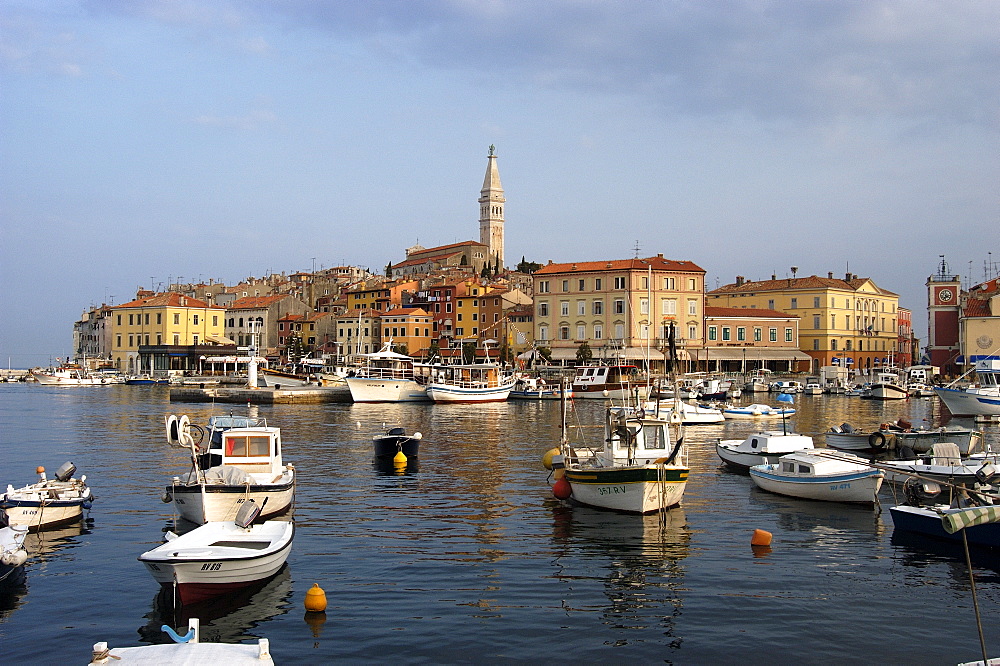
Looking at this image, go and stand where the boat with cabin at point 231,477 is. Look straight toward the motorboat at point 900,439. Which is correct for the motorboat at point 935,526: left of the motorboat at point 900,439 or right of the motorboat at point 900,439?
right

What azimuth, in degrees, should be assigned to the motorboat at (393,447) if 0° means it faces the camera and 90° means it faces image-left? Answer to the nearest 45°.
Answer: approximately 0°

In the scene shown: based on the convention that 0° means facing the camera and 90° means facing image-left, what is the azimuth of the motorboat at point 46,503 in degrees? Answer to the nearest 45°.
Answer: approximately 45°

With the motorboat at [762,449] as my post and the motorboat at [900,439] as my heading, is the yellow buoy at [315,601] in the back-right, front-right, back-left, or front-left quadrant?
back-right

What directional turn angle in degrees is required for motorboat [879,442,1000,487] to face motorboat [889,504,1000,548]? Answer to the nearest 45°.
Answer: approximately 90° to its left

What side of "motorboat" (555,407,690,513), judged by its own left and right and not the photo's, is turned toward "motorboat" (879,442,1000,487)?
left

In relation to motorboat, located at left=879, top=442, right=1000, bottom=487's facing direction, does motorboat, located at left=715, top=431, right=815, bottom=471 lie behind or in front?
in front

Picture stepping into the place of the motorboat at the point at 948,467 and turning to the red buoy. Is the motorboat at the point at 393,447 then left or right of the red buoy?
right

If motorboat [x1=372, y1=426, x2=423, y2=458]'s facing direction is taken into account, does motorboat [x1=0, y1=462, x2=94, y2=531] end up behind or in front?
in front

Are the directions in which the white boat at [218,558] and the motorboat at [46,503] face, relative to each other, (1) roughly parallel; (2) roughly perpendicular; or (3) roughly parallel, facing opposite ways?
roughly parallel
